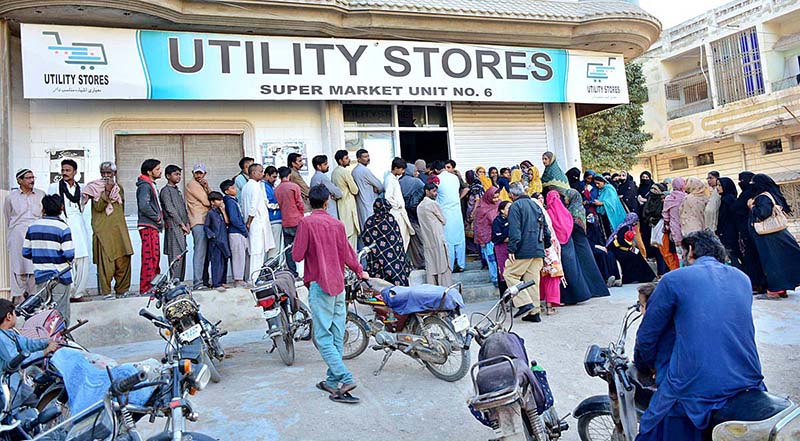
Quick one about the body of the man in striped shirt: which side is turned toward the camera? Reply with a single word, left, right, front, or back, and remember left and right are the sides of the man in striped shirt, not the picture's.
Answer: back

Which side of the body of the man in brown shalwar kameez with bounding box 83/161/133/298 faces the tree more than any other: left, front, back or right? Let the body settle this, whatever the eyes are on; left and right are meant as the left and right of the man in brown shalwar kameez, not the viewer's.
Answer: left

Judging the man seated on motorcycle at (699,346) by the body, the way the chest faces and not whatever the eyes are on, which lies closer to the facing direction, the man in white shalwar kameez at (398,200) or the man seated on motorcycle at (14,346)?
the man in white shalwar kameez

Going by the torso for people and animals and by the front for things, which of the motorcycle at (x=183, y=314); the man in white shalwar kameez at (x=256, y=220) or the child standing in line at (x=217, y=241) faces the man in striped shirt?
the motorcycle

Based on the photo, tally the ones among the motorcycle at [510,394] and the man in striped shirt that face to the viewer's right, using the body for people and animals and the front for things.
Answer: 0

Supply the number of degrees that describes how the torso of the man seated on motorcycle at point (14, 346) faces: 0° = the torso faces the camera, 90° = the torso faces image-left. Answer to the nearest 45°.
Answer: approximately 270°

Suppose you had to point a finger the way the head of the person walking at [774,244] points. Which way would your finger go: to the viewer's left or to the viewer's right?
to the viewer's left

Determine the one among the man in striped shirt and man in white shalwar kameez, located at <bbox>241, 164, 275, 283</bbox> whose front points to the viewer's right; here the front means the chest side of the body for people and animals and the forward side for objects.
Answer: the man in white shalwar kameez

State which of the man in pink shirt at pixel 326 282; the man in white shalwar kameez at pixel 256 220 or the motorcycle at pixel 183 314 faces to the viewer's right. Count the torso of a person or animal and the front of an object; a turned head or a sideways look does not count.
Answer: the man in white shalwar kameez

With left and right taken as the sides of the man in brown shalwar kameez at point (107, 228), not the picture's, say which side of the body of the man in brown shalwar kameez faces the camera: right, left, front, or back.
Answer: front

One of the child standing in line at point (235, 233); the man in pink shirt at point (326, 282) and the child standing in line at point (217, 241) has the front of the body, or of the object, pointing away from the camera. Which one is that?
the man in pink shirt

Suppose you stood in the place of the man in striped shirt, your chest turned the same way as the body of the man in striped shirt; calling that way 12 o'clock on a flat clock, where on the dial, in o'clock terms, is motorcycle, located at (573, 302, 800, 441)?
The motorcycle is roughly at 5 o'clock from the man in striped shirt.

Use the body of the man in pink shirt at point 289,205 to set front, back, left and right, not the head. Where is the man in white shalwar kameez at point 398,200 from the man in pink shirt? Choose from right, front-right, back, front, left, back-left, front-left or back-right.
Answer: front-right

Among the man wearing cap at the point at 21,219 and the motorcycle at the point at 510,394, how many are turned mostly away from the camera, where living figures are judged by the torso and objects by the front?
1

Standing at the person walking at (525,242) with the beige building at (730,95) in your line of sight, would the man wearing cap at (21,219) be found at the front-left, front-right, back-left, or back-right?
back-left

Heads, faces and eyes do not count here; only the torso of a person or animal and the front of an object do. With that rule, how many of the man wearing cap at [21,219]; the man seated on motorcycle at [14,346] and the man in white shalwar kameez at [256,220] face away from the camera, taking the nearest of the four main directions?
0
